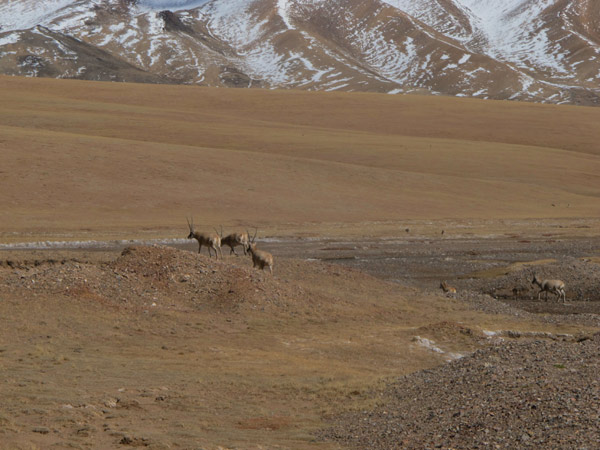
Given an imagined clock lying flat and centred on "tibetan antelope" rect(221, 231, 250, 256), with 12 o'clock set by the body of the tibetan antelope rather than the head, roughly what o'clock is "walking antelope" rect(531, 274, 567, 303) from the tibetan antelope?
The walking antelope is roughly at 7 o'clock from the tibetan antelope.

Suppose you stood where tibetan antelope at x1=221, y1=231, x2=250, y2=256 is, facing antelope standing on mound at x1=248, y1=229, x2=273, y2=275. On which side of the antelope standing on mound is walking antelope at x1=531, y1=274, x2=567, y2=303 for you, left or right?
left

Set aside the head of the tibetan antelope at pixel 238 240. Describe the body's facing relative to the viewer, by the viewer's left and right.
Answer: facing to the left of the viewer

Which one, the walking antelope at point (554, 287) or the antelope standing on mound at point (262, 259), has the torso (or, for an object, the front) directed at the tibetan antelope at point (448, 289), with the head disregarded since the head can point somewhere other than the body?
the walking antelope

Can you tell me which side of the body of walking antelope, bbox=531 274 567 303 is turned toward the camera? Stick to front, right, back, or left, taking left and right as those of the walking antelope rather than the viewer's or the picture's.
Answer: left
